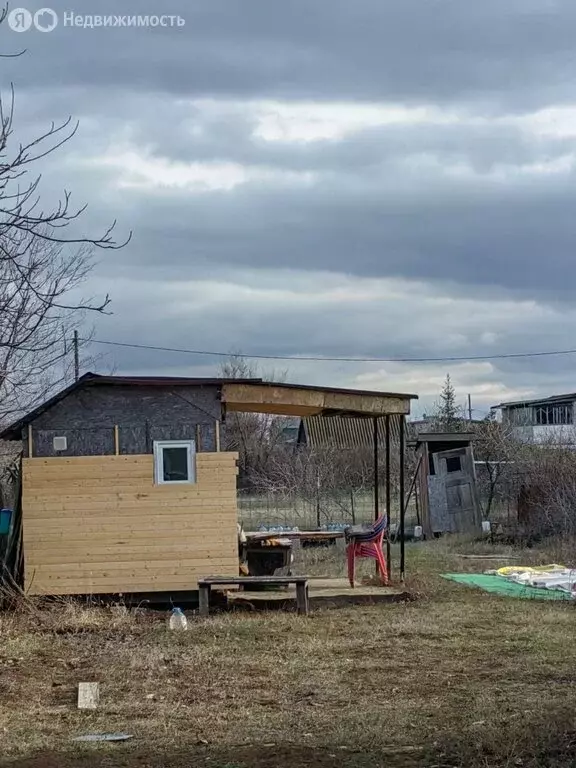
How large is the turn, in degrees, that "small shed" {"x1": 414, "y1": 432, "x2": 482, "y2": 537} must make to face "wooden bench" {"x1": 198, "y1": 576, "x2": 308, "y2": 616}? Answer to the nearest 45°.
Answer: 0° — it already faces it

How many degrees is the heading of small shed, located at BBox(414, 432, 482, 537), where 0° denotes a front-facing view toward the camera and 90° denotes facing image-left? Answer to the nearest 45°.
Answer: approximately 0°

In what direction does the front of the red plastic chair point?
to the viewer's left

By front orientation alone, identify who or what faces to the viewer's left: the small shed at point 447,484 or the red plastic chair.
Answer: the red plastic chair

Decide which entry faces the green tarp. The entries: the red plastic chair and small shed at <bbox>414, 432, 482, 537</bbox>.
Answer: the small shed

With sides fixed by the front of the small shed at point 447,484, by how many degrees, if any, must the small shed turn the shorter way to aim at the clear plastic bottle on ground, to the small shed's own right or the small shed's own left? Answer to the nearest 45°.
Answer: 0° — it already faces it
